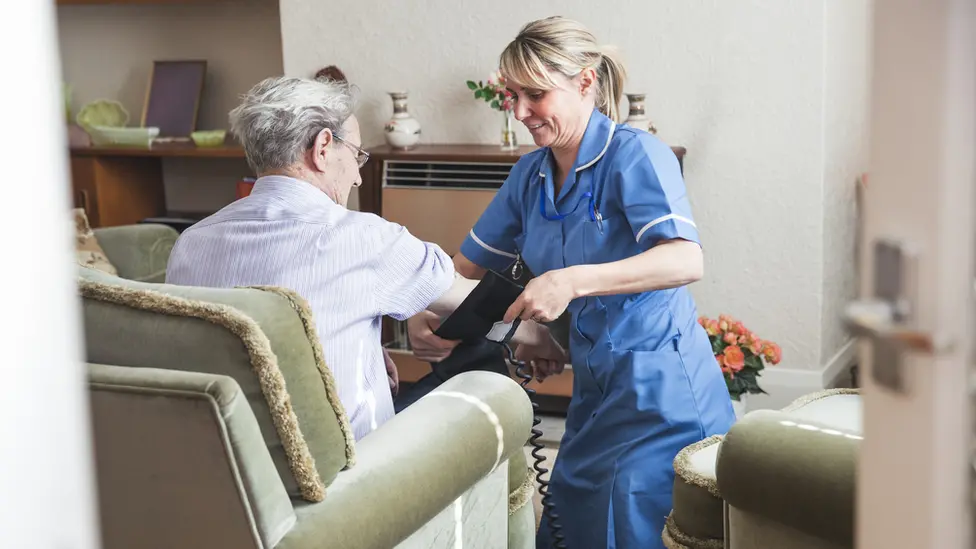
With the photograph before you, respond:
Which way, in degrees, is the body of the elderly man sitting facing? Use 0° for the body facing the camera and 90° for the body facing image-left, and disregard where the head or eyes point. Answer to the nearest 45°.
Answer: approximately 225°

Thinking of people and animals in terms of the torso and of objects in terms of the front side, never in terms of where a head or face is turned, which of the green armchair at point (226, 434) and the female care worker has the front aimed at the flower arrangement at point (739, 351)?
the green armchair

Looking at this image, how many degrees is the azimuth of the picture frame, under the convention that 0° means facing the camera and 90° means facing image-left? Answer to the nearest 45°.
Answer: approximately 0°

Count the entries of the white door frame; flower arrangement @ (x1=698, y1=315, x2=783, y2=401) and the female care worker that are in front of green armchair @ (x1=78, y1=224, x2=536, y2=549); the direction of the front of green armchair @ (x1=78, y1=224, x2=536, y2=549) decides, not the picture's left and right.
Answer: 2

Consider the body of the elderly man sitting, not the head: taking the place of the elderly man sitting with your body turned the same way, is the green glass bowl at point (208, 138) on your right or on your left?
on your left

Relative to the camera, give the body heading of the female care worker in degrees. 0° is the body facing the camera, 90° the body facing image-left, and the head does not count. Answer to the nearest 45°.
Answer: approximately 45°

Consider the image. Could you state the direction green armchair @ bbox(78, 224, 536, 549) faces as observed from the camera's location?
facing away from the viewer and to the right of the viewer

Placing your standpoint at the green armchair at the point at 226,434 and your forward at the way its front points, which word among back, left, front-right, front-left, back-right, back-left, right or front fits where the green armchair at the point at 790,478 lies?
front-right

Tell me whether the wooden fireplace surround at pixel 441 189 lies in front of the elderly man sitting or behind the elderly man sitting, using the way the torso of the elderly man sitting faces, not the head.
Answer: in front

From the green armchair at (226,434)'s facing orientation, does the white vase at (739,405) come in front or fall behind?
in front

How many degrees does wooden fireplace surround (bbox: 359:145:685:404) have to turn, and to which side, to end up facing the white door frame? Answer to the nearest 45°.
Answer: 0° — it already faces it

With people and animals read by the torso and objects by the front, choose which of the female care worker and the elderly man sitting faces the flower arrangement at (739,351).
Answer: the elderly man sitting

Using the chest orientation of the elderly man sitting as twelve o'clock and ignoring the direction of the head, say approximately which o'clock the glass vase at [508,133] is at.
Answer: The glass vase is roughly at 11 o'clock from the elderly man sitting.
